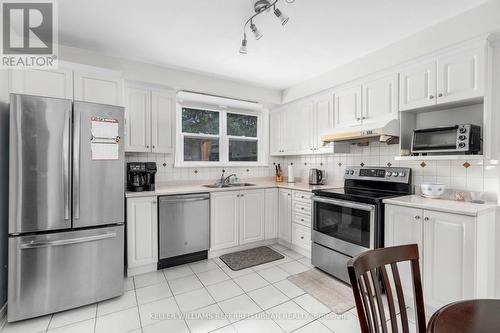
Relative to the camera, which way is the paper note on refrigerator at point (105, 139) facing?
toward the camera

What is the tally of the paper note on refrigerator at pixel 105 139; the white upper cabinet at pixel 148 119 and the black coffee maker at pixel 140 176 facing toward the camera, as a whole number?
3

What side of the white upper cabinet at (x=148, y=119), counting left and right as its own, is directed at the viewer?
front

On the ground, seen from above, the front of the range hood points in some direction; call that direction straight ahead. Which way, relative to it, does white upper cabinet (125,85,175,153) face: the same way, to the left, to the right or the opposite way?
to the left

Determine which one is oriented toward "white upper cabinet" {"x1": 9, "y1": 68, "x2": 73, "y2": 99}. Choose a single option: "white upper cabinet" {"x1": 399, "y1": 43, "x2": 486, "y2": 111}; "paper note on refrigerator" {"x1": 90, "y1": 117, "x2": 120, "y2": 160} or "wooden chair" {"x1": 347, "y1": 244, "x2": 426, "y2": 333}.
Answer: "white upper cabinet" {"x1": 399, "y1": 43, "x2": 486, "y2": 111}

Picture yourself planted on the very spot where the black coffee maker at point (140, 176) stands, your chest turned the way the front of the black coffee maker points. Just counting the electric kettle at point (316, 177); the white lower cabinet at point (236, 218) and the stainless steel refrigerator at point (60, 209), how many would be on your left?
2

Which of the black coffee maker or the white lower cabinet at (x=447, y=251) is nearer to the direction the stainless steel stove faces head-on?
the black coffee maker

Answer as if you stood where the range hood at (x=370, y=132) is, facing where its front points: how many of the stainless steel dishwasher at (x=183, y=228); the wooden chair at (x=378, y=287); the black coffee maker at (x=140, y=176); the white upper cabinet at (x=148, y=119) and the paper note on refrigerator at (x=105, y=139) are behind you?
0

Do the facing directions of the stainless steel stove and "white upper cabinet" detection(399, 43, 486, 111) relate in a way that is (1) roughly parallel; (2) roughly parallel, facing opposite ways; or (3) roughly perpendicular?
roughly parallel

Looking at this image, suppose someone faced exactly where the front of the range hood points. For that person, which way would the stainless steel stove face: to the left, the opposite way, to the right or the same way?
the same way

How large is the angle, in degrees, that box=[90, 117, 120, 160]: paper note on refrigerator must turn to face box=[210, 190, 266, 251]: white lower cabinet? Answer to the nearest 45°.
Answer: approximately 90° to its left

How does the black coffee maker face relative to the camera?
toward the camera

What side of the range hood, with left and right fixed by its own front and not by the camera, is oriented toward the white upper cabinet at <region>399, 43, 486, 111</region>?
left

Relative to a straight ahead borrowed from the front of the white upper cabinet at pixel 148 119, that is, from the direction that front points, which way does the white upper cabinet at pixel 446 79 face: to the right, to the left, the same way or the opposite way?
to the right

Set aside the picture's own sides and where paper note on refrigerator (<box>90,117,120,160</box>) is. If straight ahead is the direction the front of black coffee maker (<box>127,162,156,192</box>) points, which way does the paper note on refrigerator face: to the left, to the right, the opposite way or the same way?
the same way
